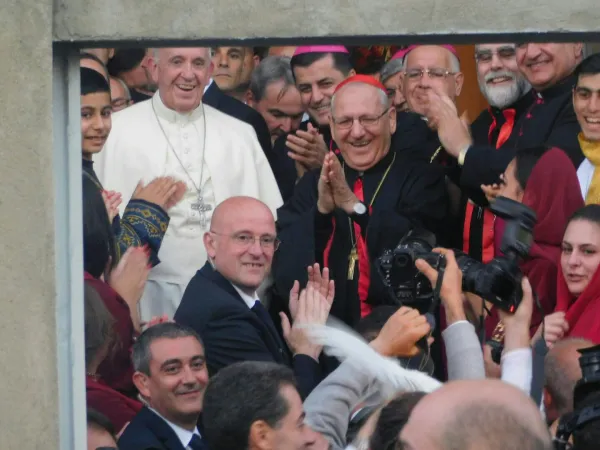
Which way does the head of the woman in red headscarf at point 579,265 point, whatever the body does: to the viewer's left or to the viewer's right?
to the viewer's left

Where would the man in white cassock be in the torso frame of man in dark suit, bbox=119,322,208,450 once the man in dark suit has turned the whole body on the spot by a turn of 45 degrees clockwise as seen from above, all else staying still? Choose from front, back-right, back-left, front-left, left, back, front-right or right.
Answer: back

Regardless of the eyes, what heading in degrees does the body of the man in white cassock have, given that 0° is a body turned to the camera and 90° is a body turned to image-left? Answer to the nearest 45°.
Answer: approximately 0°

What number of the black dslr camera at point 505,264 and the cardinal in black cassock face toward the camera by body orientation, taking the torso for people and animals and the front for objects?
1

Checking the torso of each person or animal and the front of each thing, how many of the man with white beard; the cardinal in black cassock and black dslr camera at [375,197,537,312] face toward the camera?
2

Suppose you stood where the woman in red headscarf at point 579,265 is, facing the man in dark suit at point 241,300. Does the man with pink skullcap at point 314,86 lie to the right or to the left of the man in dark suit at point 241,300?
right
